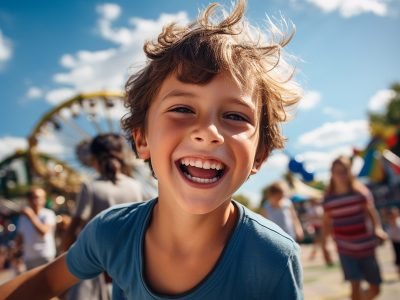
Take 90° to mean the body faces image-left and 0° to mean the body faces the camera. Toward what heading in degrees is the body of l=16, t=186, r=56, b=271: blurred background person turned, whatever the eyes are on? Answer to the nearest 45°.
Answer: approximately 0°

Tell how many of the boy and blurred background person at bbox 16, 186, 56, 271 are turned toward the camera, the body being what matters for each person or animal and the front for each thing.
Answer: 2

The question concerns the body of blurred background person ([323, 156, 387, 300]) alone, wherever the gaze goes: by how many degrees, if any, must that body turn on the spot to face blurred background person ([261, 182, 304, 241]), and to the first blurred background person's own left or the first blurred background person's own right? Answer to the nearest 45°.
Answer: approximately 135° to the first blurred background person's own right

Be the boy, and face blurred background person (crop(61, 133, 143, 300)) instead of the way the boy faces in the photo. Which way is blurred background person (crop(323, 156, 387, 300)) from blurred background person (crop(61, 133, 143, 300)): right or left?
right

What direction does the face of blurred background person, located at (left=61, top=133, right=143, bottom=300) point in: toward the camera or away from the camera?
away from the camera

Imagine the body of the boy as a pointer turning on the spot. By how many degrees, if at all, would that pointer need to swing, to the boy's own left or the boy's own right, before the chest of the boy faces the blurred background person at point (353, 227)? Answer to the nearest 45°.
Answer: approximately 135° to the boy's own left

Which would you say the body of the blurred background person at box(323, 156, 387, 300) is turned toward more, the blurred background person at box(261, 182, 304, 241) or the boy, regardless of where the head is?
the boy

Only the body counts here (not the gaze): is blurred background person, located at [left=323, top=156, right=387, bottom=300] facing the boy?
yes

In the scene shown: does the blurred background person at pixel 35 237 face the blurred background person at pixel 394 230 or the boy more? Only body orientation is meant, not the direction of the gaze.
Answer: the boy

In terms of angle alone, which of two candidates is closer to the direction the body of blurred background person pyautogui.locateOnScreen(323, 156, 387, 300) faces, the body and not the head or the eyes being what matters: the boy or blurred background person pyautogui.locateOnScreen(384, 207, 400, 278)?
the boy
